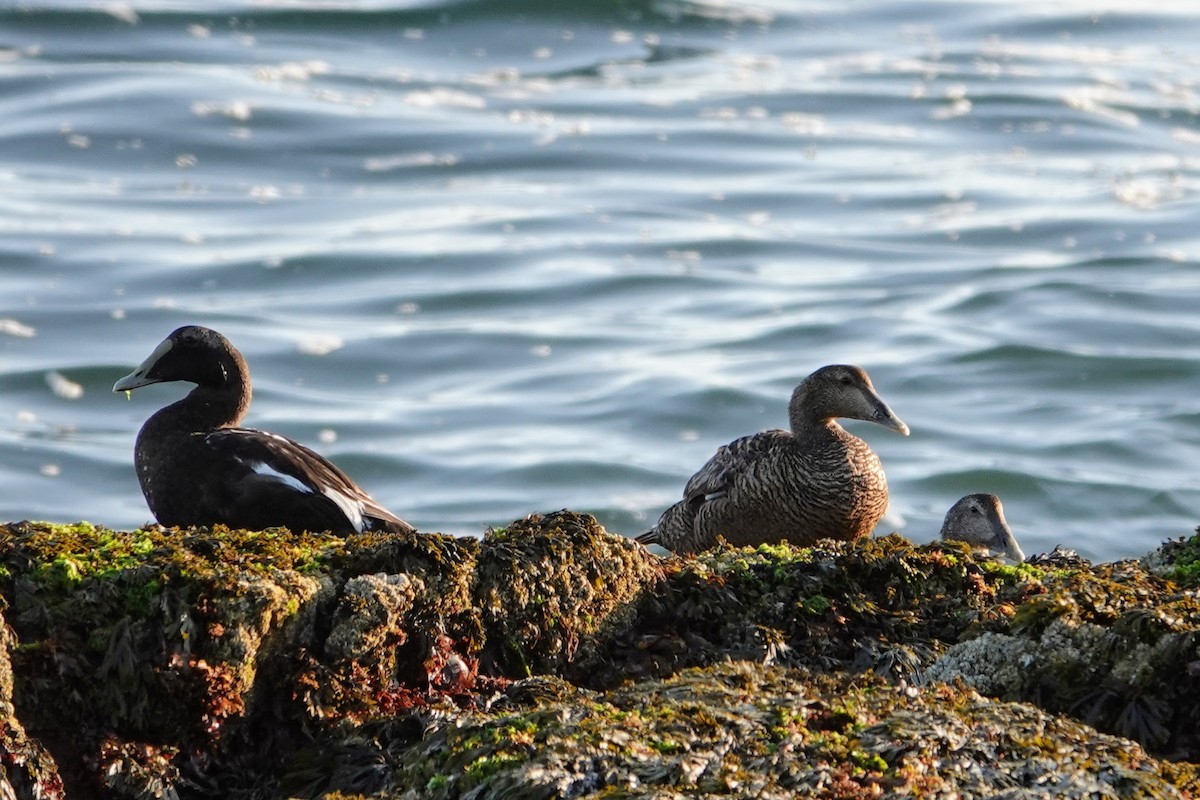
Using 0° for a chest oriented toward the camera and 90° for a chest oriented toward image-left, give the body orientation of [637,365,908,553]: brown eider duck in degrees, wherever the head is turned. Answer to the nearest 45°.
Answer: approximately 270°

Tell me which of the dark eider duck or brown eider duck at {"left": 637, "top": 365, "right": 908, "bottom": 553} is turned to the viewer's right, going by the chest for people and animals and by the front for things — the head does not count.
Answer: the brown eider duck

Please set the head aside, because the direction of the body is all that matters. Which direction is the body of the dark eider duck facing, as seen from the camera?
to the viewer's left

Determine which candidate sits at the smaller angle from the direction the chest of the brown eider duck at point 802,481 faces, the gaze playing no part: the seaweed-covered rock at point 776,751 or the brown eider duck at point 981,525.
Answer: the brown eider duck

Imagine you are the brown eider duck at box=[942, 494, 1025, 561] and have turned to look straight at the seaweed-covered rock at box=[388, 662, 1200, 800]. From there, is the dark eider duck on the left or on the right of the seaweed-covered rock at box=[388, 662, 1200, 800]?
right

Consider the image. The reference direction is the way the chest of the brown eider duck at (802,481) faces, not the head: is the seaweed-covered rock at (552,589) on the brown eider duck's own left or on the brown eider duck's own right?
on the brown eider duck's own right

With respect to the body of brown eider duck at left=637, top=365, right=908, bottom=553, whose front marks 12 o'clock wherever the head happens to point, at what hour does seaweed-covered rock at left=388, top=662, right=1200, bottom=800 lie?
The seaweed-covered rock is roughly at 3 o'clock from the brown eider duck.

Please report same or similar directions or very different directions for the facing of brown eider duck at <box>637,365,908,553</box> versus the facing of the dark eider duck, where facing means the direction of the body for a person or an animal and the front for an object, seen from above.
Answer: very different directions

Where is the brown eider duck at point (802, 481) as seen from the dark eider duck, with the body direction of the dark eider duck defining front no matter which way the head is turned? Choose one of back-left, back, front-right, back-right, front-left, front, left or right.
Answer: back-right
